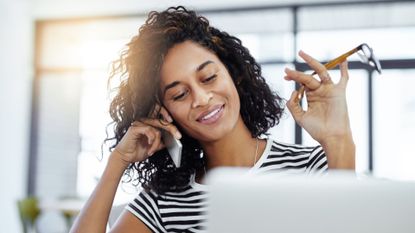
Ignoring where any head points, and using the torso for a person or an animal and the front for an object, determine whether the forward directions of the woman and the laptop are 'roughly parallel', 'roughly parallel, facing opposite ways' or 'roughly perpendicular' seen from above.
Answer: roughly parallel, facing opposite ways

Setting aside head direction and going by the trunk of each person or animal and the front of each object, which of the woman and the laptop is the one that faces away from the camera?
the laptop

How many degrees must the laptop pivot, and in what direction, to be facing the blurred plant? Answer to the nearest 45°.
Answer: approximately 45° to its left

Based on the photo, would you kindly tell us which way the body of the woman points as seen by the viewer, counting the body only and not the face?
toward the camera

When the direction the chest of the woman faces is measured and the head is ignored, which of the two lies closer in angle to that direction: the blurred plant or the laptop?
the laptop

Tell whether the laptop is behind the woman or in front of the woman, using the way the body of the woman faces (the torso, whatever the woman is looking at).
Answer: in front

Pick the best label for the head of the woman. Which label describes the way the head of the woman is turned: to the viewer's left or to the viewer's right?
to the viewer's right

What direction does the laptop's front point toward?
away from the camera

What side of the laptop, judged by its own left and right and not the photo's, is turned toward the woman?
front

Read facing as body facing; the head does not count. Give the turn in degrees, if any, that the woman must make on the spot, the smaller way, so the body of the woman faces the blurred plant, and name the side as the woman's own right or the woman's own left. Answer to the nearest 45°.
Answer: approximately 135° to the woman's own right

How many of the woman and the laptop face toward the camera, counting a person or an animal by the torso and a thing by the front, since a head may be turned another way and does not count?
1
